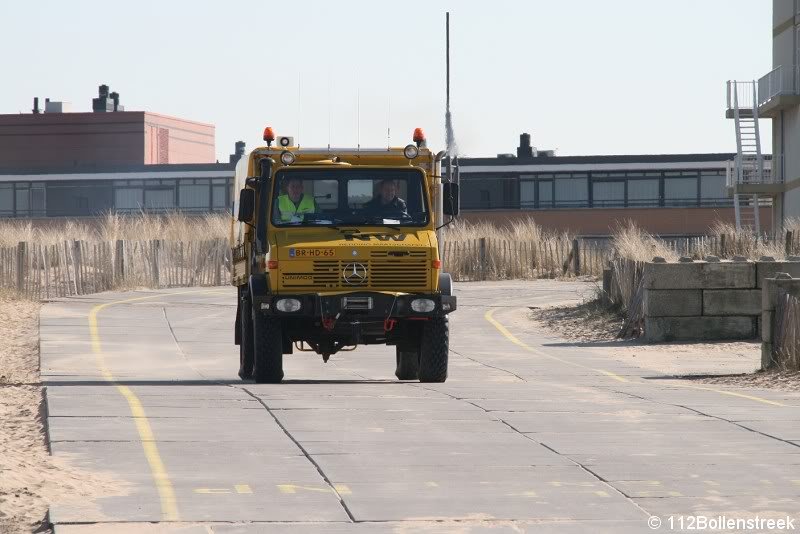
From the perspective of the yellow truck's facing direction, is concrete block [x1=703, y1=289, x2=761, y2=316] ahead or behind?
behind

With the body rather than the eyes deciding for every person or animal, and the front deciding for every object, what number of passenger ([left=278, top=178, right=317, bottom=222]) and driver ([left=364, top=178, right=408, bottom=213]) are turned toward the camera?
2

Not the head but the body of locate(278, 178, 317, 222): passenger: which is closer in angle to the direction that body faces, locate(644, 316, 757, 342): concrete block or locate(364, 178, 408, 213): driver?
the driver

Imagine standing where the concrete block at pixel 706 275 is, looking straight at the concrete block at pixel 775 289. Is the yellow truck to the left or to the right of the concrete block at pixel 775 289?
right

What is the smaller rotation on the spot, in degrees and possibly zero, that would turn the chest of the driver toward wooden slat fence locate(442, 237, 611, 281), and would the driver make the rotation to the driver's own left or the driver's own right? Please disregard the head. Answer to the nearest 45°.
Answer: approximately 180°

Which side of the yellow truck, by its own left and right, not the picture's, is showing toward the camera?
front

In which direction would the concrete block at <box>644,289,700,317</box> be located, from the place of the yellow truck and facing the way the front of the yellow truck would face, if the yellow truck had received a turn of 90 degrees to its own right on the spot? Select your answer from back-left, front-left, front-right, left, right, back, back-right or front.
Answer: back-right

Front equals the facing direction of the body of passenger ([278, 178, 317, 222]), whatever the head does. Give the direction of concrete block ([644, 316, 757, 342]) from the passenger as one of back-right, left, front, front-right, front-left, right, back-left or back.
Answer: back-left

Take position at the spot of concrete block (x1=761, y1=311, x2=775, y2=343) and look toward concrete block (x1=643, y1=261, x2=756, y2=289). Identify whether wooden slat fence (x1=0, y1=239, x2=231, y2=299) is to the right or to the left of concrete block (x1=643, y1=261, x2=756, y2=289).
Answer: left

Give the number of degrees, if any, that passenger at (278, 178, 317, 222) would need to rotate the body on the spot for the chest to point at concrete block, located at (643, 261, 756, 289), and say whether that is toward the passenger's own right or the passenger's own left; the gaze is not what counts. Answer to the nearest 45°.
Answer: approximately 135° to the passenger's own left

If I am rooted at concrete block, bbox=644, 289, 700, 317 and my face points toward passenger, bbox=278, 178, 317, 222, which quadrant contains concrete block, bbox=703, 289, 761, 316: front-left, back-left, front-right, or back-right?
back-left

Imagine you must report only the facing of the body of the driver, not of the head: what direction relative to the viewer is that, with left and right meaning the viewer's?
facing the viewer

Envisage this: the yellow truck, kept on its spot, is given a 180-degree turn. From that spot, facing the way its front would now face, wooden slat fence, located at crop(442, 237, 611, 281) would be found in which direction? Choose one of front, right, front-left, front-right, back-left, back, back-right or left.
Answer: front
